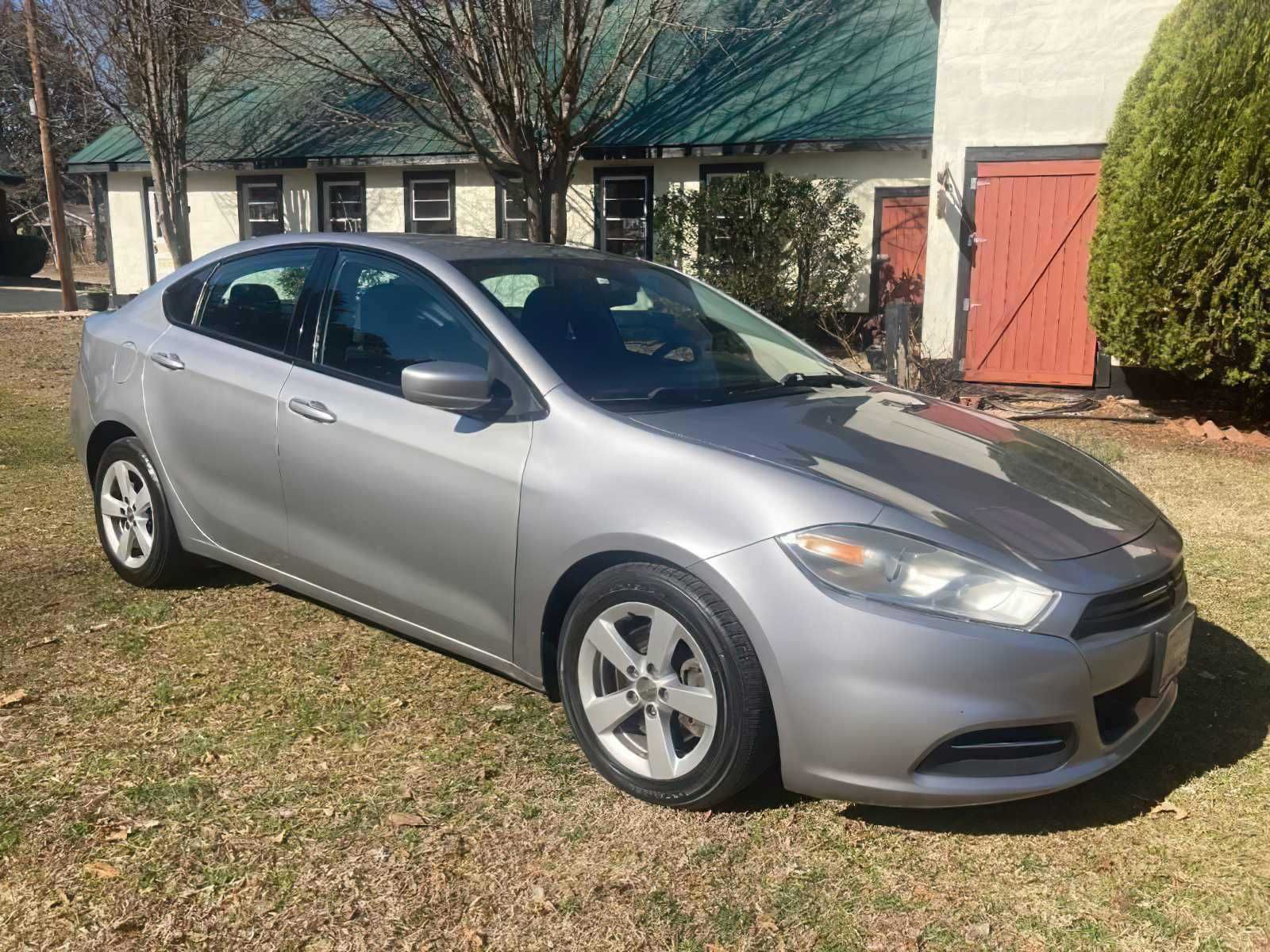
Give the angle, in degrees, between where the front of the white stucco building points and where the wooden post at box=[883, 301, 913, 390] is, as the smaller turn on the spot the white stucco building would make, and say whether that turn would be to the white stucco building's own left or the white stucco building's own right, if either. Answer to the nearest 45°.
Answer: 0° — it already faces it

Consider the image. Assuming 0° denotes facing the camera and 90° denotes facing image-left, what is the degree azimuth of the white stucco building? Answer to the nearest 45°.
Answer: approximately 0°

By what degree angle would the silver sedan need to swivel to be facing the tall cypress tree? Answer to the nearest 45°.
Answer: approximately 90° to its left

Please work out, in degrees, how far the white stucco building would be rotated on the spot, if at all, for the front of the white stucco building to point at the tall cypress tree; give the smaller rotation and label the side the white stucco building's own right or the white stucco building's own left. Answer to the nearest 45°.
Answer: approximately 90° to the white stucco building's own left

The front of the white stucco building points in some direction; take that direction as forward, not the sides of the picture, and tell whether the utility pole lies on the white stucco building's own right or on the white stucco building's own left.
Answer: on the white stucco building's own right

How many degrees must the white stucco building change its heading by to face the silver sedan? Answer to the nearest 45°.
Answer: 0° — it already faces it

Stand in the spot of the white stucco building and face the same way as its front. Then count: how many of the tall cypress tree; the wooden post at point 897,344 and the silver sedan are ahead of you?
3

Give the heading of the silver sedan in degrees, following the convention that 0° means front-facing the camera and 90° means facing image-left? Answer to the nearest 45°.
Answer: approximately 315°

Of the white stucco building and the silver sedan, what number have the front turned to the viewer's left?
0

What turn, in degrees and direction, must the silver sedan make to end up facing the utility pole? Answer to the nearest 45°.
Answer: approximately 180°

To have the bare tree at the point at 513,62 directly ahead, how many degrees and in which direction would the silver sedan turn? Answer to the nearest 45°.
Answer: approximately 135° to its left

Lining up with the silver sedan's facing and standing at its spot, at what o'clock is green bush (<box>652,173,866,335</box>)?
The green bush is roughly at 8 o'clock from the silver sedan.
